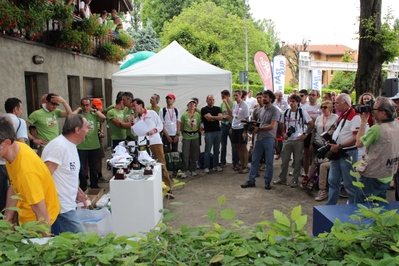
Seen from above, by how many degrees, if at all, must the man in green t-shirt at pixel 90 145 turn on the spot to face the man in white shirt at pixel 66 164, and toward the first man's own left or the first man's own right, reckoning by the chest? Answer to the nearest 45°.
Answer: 0° — they already face them

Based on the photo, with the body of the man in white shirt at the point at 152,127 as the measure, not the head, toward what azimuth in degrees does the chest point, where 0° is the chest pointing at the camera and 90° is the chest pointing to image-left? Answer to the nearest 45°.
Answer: approximately 45°

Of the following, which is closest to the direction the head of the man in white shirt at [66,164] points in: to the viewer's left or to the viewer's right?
to the viewer's right

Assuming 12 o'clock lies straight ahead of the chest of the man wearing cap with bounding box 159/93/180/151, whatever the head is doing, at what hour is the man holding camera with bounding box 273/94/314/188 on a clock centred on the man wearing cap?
The man holding camera is roughly at 10 o'clock from the man wearing cap.

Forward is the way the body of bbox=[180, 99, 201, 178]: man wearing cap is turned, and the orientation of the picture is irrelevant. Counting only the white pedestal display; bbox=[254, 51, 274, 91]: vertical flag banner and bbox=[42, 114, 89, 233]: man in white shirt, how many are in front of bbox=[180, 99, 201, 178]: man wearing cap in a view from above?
2

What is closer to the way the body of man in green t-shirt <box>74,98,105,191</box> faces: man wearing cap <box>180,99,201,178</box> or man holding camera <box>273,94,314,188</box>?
the man holding camera
